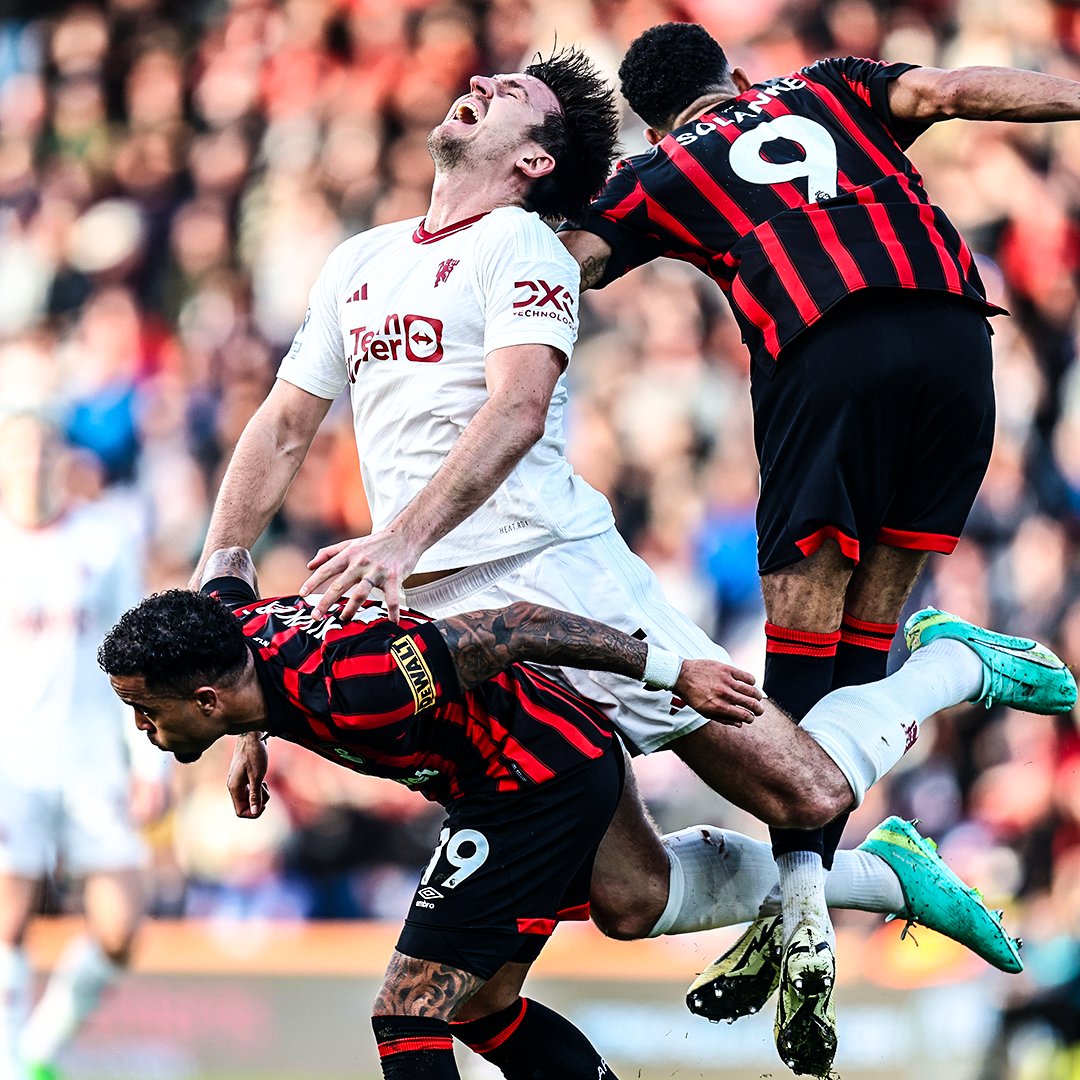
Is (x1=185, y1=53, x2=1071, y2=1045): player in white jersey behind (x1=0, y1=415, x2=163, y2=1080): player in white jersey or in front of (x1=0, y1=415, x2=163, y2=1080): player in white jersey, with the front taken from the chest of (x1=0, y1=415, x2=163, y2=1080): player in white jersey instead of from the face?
in front

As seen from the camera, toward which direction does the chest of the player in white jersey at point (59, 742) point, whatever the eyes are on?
toward the camera

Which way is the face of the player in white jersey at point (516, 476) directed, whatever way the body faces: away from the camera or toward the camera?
toward the camera

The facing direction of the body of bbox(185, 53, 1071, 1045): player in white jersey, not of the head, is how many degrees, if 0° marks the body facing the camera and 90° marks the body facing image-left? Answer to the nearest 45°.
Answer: approximately 45°

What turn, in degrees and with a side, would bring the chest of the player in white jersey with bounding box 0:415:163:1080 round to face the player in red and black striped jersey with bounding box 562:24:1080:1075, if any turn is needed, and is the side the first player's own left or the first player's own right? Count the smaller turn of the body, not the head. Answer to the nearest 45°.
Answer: approximately 45° to the first player's own left

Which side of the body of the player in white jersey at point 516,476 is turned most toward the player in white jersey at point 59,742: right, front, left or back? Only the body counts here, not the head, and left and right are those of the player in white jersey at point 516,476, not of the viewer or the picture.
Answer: right

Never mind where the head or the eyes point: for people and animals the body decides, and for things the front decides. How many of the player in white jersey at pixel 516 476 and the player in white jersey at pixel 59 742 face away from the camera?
0
